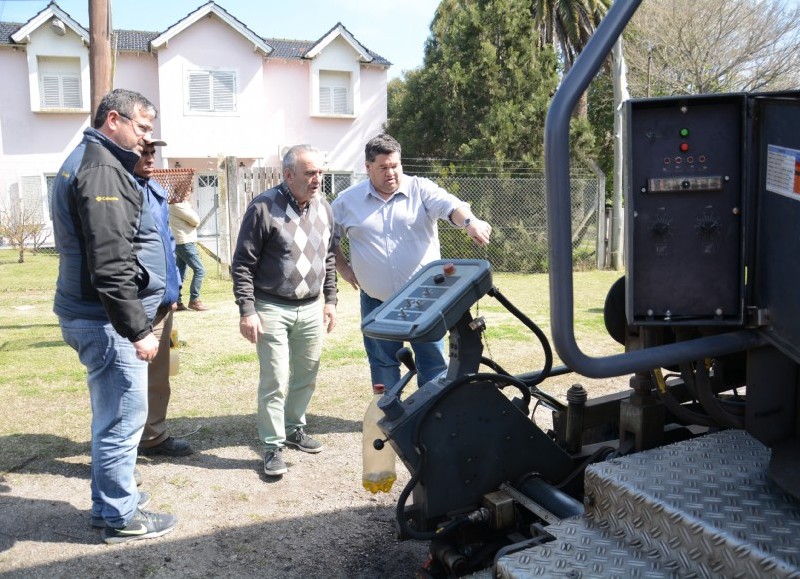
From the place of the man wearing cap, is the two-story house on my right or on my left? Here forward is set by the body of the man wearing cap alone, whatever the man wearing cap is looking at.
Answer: on my left

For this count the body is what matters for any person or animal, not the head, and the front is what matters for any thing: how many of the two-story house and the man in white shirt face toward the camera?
2

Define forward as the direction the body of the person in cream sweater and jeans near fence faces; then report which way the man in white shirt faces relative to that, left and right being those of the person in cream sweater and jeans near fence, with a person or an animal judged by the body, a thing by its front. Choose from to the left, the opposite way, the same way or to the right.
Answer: to the right

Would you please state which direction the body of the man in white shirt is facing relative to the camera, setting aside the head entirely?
toward the camera

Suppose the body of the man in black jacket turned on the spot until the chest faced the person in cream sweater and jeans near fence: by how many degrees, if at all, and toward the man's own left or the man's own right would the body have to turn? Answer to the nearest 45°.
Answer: approximately 90° to the man's own left

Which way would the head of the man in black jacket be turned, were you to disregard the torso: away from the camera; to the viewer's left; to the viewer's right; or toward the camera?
to the viewer's right

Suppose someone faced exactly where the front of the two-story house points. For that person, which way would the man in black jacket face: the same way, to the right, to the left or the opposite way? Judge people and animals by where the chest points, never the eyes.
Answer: to the left

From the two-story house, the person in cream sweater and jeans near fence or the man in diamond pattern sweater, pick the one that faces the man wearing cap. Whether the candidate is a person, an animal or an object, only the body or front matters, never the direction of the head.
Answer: the two-story house

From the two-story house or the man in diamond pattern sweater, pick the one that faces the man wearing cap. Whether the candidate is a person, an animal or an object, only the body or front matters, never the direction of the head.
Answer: the two-story house

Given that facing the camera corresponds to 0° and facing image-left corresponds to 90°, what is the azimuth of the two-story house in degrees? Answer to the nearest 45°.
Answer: approximately 0°

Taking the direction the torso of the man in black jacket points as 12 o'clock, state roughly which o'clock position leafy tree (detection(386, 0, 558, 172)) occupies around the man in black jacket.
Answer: The leafy tree is roughly at 10 o'clock from the man in black jacket.

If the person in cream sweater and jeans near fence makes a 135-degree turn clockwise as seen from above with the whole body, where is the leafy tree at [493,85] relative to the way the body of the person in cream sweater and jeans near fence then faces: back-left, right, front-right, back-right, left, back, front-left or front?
back

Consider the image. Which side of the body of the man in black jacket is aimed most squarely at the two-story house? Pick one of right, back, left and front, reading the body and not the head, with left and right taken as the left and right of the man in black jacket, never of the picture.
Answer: left

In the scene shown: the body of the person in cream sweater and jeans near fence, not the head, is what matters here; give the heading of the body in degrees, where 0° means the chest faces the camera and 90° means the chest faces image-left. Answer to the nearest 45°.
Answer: approximately 270°

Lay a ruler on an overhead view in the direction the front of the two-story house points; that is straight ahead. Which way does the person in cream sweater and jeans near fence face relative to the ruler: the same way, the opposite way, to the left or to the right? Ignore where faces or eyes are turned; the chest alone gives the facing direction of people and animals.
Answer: to the left

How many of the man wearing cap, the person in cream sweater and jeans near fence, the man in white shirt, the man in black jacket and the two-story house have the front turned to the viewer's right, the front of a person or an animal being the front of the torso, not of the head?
3

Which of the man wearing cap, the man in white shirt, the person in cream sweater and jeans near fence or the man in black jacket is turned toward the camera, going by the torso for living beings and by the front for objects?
the man in white shirt

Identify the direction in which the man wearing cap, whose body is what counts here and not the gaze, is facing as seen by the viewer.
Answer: to the viewer's right
